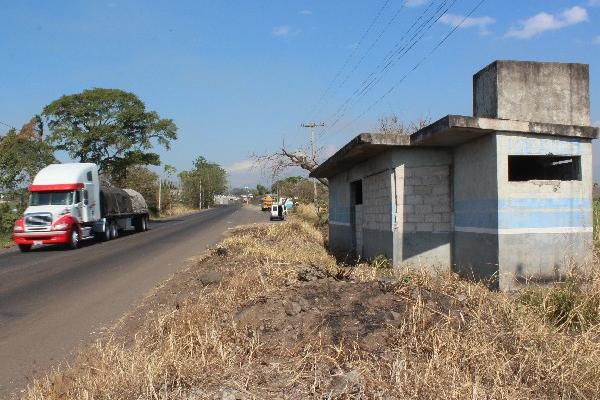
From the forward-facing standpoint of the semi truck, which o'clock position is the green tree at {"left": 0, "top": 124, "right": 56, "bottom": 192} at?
The green tree is roughly at 4 o'clock from the semi truck.

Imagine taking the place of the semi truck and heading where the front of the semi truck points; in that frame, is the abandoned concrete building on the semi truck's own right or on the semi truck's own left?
on the semi truck's own left

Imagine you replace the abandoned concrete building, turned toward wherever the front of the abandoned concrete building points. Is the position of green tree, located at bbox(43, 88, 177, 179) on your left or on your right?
on your right

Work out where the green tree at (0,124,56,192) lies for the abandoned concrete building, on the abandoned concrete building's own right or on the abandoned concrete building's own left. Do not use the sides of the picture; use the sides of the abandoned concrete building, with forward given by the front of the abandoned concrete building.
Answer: on the abandoned concrete building's own right

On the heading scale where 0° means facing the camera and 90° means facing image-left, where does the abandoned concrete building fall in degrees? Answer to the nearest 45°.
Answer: approximately 45°

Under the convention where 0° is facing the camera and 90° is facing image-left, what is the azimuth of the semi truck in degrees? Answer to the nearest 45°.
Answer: approximately 45°

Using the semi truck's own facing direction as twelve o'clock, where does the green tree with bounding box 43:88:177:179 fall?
The green tree is roughly at 5 o'clock from the semi truck.
